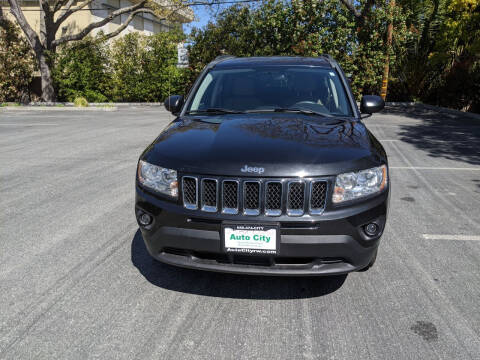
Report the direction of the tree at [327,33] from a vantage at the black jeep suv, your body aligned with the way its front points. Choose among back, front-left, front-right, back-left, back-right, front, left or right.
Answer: back

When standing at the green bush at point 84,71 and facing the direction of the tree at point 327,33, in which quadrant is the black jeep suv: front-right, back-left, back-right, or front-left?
front-right

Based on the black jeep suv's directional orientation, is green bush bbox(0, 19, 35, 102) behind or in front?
behind

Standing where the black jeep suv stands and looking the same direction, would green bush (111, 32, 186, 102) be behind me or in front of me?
behind

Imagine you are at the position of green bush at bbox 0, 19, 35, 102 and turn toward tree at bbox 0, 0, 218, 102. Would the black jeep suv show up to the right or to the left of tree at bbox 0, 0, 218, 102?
right

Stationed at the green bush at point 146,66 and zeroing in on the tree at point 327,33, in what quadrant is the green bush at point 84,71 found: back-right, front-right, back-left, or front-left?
back-right

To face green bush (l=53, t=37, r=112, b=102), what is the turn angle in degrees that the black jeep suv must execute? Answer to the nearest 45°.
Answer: approximately 135° to its right

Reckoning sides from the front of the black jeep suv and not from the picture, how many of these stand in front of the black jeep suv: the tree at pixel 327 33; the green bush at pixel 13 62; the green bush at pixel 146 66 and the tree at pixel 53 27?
0

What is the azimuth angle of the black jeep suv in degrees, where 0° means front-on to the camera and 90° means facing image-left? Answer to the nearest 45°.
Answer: approximately 0°

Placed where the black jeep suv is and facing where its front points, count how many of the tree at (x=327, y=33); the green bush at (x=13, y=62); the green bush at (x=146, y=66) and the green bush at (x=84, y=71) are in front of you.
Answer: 0

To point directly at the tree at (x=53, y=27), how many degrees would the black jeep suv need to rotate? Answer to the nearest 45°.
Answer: approximately 135° to its right
